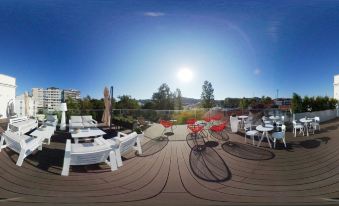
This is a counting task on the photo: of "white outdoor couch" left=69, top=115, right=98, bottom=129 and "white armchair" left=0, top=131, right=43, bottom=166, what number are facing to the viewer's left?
0

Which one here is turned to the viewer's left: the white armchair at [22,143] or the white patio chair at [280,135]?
the white patio chair

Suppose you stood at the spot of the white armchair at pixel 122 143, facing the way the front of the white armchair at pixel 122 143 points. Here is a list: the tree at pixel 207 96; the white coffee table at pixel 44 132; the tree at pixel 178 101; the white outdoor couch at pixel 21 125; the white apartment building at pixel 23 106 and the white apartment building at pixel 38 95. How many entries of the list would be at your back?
2

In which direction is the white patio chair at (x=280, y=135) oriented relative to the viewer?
to the viewer's left

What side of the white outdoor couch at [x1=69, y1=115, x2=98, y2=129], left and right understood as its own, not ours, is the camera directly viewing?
front

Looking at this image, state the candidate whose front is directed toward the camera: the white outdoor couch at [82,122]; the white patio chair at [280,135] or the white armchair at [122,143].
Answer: the white outdoor couch

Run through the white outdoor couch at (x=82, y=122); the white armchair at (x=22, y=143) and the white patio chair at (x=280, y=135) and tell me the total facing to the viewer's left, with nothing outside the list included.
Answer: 1

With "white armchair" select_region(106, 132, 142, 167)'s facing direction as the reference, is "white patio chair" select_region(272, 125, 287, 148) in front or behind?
behind

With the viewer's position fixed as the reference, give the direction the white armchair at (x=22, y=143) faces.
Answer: facing away from the viewer and to the right of the viewer

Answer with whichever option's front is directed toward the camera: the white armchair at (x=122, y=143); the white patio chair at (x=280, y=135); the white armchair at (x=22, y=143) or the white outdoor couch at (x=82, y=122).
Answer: the white outdoor couch

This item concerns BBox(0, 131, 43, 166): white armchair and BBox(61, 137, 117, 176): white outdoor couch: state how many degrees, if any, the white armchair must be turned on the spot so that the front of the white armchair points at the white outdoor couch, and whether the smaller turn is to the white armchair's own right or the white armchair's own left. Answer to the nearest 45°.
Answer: approximately 90° to the white armchair's own right

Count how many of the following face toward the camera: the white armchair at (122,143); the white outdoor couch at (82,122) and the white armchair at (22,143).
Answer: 1
